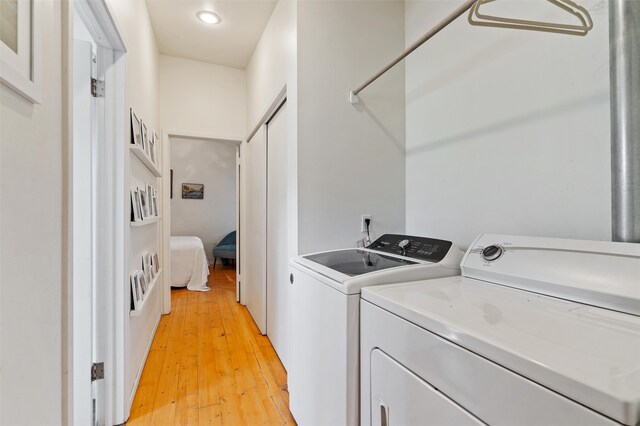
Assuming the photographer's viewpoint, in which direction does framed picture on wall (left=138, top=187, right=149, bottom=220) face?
facing to the right of the viewer

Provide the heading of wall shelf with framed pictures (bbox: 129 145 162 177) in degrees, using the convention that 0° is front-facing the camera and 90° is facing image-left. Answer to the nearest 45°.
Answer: approximately 270°

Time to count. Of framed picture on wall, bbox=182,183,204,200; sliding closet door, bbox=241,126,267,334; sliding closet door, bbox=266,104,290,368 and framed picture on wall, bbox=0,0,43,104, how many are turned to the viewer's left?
2

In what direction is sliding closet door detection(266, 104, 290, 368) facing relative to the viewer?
to the viewer's left

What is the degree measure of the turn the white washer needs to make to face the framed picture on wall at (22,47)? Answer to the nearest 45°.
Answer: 0° — it already faces it

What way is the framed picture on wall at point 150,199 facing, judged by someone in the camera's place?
facing to the right of the viewer

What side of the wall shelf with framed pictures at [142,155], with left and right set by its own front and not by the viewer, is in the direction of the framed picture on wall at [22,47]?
right

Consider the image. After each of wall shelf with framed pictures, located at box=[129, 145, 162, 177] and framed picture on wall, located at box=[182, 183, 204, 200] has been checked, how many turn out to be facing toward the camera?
1

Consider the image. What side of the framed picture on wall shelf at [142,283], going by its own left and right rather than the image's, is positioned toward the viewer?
right

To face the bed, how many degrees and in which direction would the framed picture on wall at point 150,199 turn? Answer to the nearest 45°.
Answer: approximately 90° to its left

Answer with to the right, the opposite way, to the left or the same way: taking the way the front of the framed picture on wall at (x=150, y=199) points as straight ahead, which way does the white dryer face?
the opposite way

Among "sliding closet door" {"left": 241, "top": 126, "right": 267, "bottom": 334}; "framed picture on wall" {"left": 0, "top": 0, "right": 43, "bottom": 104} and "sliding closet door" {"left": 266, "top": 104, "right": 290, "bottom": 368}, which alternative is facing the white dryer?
the framed picture on wall

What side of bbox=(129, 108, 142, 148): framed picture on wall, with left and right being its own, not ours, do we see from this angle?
right

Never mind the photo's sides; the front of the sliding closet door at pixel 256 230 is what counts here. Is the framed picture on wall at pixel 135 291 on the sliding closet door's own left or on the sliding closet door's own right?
on the sliding closet door's own left

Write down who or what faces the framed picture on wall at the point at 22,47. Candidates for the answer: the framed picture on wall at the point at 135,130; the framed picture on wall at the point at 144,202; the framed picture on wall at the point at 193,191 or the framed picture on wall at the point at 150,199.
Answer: the framed picture on wall at the point at 193,191
